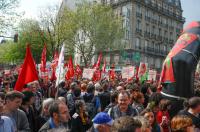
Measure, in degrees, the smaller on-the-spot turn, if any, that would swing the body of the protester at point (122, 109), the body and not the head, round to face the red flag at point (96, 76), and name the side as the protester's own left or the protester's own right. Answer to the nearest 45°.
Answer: approximately 180°

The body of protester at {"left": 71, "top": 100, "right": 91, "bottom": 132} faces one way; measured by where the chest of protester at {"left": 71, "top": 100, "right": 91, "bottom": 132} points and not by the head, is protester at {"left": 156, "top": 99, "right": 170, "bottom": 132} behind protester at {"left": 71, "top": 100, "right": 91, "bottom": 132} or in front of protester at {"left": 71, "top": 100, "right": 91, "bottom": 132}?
in front

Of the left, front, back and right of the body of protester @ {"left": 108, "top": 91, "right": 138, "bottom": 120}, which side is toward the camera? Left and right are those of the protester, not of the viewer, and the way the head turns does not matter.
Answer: front

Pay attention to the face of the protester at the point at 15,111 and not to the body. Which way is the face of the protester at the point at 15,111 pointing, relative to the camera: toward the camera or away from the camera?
toward the camera

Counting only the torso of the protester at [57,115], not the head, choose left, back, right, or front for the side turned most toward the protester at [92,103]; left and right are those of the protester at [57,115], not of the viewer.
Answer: left

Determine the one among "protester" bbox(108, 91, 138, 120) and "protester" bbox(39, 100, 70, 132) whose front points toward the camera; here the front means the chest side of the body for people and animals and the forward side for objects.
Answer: "protester" bbox(108, 91, 138, 120)

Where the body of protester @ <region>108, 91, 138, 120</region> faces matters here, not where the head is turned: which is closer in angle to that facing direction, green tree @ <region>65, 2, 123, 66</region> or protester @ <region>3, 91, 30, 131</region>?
the protester
